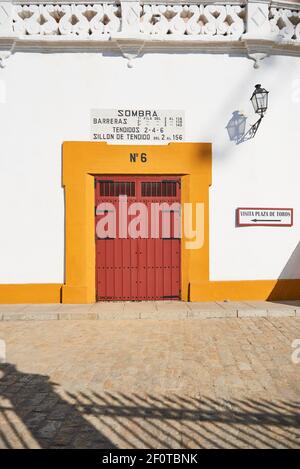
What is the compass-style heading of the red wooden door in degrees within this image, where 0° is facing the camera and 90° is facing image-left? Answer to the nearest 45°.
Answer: approximately 0°

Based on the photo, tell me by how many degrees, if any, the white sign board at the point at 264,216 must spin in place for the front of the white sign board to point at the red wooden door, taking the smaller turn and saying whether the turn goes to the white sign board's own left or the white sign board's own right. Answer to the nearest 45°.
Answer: approximately 90° to the white sign board's own right

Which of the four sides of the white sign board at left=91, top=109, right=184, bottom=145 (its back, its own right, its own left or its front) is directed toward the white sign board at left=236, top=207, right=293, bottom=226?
left

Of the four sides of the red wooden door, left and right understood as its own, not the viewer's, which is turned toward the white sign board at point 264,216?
left

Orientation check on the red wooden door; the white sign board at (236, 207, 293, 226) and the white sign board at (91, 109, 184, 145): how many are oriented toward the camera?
3

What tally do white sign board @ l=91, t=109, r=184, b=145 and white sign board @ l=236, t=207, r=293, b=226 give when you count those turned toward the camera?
2

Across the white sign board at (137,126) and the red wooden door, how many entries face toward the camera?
2
